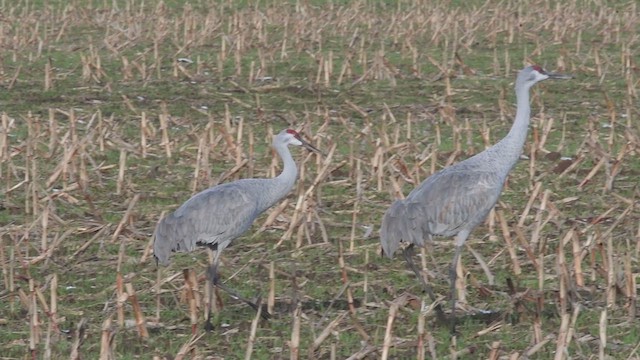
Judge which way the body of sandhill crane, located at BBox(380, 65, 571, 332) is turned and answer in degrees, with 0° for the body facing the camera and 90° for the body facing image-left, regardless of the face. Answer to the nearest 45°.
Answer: approximately 270°

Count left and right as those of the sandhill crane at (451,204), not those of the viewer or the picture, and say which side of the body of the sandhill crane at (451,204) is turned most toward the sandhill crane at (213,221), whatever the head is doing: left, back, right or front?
back

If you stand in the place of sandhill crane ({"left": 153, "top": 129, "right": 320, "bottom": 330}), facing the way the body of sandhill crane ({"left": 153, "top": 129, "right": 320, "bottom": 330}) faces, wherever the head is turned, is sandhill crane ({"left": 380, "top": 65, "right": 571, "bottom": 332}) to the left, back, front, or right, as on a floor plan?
front

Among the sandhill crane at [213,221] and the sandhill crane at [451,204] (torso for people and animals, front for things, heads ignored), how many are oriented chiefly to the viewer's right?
2

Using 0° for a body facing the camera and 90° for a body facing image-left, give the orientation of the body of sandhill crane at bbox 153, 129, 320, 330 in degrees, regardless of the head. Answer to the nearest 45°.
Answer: approximately 270°
